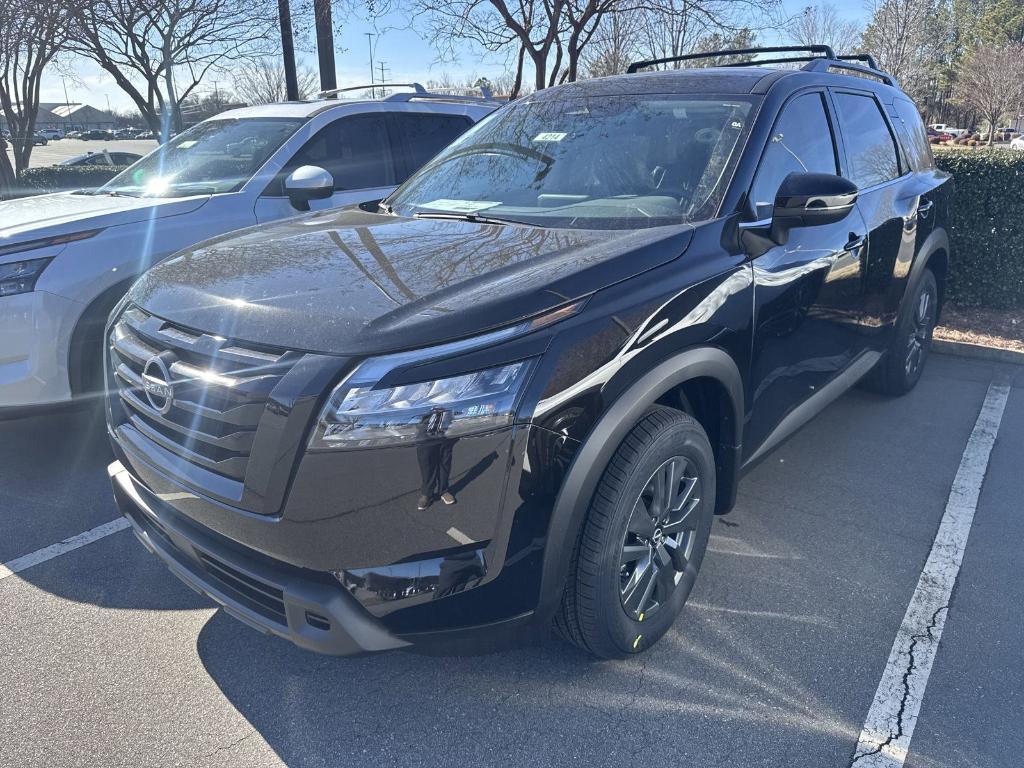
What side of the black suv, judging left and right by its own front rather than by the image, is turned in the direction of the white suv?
right

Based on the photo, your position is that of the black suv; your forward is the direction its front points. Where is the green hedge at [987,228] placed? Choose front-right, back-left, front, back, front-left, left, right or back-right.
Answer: back

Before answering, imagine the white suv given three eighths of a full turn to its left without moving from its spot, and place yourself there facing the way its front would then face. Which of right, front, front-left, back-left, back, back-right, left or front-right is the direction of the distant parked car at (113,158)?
left

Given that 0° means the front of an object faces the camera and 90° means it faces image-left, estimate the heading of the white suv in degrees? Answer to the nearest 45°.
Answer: approximately 45°

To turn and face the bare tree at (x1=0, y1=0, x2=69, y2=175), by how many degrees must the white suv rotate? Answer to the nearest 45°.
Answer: approximately 135° to its right

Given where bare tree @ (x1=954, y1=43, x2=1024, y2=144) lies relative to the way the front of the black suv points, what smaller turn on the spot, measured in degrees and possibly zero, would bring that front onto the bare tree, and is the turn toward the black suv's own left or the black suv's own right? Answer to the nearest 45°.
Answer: approximately 180°

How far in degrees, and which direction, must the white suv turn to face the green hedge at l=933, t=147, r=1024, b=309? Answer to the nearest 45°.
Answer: approximately 135° to its left

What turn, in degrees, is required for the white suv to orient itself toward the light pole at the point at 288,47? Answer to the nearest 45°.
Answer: approximately 135° to its right

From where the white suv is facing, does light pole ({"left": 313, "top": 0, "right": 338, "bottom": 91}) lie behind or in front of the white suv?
behind

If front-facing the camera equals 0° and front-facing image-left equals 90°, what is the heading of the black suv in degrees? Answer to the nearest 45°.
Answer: approximately 45°
